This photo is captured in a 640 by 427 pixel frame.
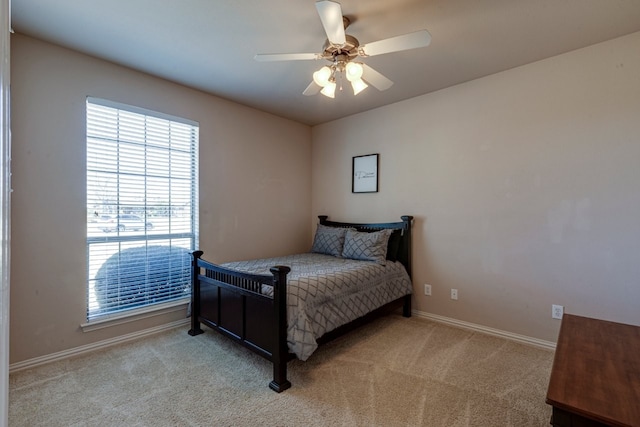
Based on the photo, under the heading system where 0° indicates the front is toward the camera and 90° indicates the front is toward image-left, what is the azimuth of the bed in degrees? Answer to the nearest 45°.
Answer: approximately 45°

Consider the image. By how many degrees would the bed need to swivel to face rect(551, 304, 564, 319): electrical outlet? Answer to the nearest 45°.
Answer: approximately 135° to its left

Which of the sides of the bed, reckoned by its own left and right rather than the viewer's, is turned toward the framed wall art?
back

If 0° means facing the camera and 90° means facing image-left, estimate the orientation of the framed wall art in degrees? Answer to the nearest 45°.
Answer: approximately 45°

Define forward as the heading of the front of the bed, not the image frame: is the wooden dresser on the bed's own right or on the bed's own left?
on the bed's own left

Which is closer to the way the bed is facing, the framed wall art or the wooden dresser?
the wooden dresser

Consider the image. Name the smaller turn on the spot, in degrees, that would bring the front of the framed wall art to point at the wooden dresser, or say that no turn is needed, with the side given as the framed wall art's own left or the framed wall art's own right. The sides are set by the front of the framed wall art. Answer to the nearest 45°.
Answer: approximately 45° to the framed wall art's own left

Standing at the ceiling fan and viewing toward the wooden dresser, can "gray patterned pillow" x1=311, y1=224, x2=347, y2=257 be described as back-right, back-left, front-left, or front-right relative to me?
back-left

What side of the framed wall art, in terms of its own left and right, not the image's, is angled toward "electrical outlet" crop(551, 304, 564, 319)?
left
